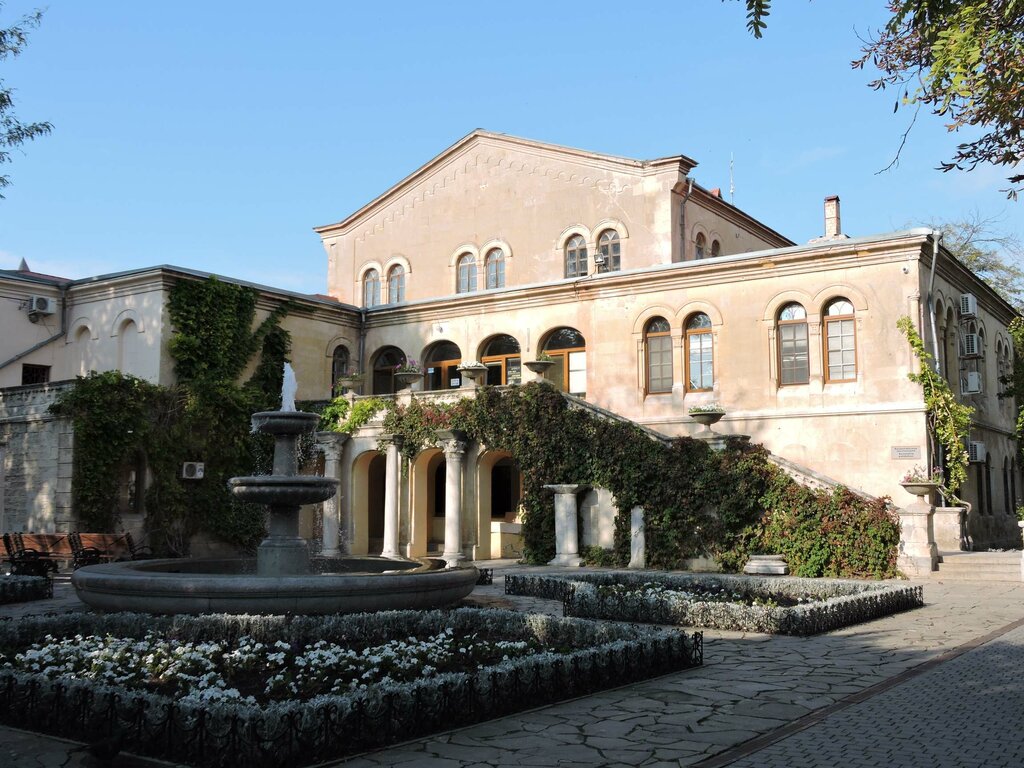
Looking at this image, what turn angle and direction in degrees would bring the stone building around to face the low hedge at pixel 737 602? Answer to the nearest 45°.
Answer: approximately 45° to its left

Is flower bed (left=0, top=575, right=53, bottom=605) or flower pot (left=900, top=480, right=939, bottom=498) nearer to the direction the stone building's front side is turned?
the flower bed

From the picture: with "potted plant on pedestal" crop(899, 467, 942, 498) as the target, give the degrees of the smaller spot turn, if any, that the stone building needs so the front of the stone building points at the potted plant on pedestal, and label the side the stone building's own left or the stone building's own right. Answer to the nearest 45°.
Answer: approximately 90° to the stone building's own left

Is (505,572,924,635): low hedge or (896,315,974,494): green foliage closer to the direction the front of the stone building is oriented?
the low hedge

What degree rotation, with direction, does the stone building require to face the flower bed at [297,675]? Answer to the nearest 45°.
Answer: approximately 45° to its left

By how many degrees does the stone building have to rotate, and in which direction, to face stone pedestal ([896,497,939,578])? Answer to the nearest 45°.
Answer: approximately 90° to its left

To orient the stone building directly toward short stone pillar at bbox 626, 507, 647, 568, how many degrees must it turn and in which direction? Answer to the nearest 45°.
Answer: approximately 45° to its left

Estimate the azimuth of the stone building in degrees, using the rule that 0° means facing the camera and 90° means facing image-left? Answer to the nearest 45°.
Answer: approximately 45°
